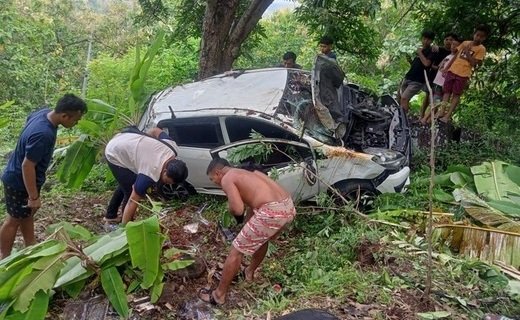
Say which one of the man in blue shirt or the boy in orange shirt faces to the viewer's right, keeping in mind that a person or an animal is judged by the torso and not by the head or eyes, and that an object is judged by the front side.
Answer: the man in blue shirt

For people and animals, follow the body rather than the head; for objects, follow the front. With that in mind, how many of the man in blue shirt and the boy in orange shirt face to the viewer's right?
1

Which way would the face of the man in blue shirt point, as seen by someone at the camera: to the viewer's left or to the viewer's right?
to the viewer's right

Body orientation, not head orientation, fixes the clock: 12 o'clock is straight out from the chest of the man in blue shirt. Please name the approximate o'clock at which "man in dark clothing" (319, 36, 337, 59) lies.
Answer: The man in dark clothing is roughly at 11 o'clock from the man in blue shirt.

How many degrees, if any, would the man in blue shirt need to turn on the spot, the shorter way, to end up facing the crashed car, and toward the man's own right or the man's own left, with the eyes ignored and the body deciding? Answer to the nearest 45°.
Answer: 0° — they already face it

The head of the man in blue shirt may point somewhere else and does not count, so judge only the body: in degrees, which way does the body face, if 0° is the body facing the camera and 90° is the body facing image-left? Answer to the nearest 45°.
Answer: approximately 270°

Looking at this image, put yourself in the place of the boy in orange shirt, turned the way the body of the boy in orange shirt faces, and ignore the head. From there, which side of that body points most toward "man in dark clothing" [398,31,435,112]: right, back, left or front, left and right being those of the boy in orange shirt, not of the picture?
right

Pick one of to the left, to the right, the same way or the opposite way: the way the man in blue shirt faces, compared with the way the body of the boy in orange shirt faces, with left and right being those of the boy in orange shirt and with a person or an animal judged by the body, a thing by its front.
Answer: the opposite way
